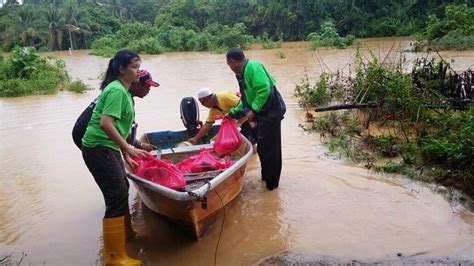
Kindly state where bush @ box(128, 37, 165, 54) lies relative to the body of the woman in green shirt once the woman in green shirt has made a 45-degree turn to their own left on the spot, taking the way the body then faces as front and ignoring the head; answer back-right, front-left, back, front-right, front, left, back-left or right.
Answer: front-left

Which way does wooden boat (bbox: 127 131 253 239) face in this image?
toward the camera

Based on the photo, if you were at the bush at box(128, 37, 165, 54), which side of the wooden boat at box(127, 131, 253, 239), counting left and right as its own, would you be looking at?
back

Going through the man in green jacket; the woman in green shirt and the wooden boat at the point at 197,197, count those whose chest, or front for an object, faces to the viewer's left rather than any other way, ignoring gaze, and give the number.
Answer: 1

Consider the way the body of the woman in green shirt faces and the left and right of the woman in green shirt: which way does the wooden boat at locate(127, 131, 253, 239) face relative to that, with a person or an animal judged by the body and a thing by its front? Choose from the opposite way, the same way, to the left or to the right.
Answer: to the right

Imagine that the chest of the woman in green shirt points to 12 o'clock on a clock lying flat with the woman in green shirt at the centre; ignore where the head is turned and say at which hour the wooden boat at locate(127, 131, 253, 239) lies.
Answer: The wooden boat is roughly at 11 o'clock from the woman in green shirt.

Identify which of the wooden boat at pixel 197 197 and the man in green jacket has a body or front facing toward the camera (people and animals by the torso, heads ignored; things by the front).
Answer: the wooden boat

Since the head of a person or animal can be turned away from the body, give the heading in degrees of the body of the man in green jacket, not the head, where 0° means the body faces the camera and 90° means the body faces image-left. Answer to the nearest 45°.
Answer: approximately 90°

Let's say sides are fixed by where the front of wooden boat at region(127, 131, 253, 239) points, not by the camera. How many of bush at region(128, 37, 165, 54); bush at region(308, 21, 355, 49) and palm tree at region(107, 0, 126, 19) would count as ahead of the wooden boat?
0

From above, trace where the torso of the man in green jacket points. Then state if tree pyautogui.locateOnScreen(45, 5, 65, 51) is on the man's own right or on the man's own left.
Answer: on the man's own right

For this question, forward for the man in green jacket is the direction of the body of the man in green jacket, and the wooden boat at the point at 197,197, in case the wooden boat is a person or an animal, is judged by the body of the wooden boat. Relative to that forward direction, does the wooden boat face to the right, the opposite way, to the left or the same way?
to the left

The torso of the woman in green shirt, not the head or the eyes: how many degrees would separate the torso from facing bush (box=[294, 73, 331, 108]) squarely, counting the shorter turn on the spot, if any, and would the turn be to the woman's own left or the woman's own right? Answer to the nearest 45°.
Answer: approximately 45° to the woman's own left

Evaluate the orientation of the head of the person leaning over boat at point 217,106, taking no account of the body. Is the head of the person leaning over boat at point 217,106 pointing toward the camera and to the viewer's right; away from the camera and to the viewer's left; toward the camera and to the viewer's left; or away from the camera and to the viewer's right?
toward the camera and to the viewer's left

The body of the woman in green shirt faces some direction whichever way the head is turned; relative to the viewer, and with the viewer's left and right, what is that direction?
facing to the right of the viewer

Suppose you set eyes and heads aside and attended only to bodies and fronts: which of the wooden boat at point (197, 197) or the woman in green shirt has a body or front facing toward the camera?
the wooden boat

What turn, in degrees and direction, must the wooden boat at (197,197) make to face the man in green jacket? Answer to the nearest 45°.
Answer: approximately 135° to its left
